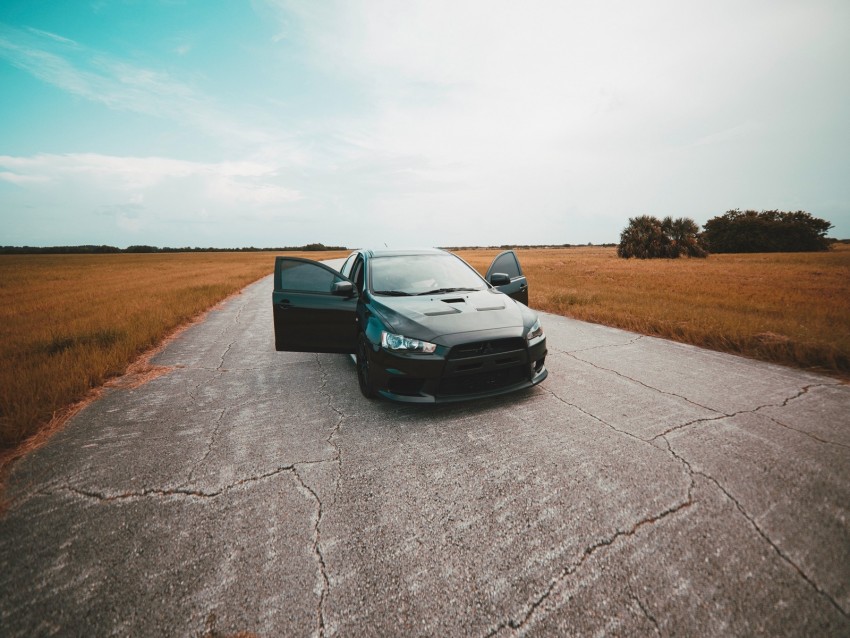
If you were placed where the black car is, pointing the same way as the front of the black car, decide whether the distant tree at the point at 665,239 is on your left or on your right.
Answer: on your left

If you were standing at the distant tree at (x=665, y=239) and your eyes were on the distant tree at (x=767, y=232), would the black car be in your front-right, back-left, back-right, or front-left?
back-right

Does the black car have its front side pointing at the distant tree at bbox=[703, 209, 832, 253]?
no
